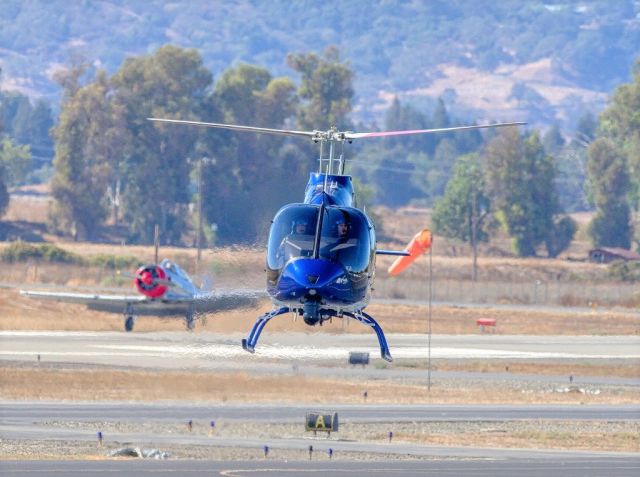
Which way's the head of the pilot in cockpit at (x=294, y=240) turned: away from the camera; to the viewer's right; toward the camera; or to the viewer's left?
toward the camera

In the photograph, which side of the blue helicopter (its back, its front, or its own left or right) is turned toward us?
front
